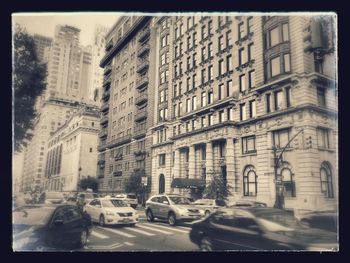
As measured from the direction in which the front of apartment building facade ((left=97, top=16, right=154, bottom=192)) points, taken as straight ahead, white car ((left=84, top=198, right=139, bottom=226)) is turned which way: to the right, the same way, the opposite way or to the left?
to the left

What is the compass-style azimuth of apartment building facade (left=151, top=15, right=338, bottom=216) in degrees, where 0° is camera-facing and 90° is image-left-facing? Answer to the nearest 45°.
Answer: approximately 45°
